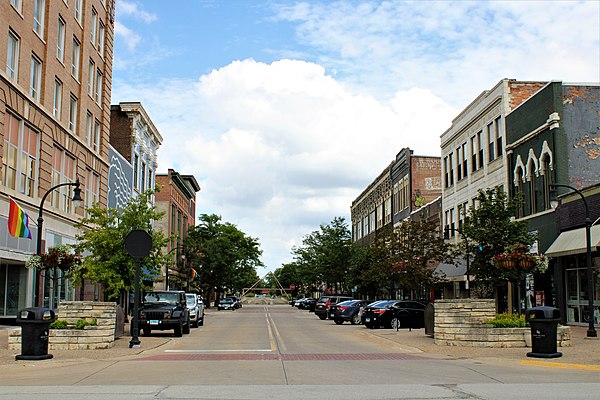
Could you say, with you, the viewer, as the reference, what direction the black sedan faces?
facing away from the viewer and to the right of the viewer

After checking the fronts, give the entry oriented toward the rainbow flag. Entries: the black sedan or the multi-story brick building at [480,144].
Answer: the multi-story brick building

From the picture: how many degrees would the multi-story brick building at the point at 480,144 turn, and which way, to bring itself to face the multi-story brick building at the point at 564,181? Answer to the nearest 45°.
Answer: approximately 45° to its left

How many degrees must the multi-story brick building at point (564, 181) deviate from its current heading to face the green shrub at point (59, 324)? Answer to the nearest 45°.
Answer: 0° — it already faces it

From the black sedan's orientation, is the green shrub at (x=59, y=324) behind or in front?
behind

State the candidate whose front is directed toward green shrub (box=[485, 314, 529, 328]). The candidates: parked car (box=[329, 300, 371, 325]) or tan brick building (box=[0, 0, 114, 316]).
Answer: the tan brick building

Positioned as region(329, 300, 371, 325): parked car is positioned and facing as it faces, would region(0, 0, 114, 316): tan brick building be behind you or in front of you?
behind

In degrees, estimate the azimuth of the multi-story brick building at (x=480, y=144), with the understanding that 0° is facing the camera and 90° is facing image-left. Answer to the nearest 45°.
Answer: approximately 45°

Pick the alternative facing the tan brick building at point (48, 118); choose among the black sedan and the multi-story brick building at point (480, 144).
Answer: the multi-story brick building
